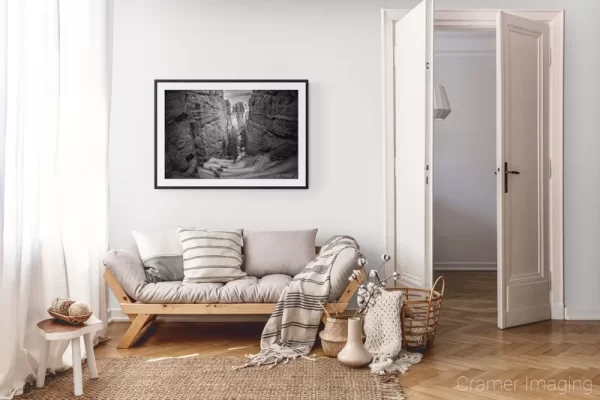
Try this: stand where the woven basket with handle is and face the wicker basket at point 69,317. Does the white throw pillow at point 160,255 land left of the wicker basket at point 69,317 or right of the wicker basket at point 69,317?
right

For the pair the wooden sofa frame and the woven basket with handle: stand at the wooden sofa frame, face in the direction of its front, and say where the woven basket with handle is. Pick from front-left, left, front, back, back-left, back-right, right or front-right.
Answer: left

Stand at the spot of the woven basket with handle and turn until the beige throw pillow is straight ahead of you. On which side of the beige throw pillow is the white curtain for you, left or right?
left

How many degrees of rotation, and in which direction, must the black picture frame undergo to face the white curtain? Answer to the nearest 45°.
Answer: approximately 45° to its right

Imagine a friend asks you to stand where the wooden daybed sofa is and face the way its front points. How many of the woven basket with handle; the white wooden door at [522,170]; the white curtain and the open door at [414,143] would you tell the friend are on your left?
3

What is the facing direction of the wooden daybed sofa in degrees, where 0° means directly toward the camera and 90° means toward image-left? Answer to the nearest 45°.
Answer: approximately 0°

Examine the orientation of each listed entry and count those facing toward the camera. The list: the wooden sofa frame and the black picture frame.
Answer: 2

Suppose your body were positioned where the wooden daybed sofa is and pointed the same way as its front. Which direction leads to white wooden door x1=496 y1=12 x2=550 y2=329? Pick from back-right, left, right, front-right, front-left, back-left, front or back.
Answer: left

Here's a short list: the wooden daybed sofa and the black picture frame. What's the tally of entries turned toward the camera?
2

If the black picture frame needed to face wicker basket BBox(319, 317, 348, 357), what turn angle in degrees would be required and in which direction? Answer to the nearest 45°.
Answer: approximately 45° to its left

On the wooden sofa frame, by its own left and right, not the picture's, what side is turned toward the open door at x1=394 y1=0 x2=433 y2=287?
left
